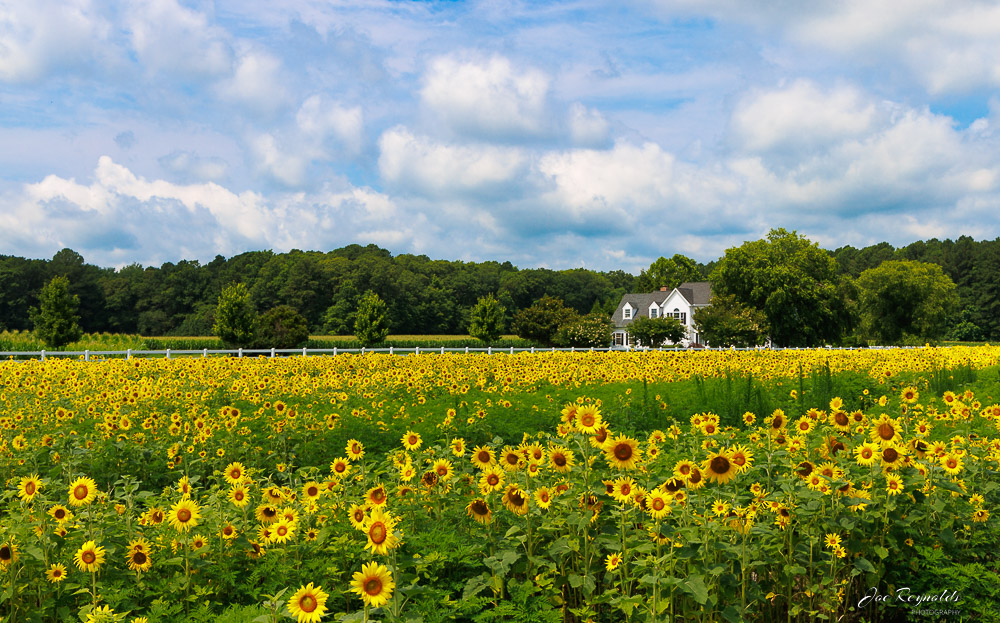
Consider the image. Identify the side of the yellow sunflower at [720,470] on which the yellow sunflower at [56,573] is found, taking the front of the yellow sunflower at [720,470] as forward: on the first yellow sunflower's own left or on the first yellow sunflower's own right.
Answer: on the first yellow sunflower's own right

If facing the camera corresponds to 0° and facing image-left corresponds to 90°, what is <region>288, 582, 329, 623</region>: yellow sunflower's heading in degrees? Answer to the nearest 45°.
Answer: approximately 0°

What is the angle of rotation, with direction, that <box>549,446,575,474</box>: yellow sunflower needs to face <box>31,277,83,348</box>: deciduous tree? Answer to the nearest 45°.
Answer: approximately 135° to its right

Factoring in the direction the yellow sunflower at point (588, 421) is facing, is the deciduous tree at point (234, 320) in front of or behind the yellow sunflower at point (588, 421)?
behind

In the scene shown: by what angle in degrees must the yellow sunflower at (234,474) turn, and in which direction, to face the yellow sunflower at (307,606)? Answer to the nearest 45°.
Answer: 0° — it already faces it

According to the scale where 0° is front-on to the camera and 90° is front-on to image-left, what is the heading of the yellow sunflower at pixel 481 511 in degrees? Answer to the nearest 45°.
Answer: approximately 0°
